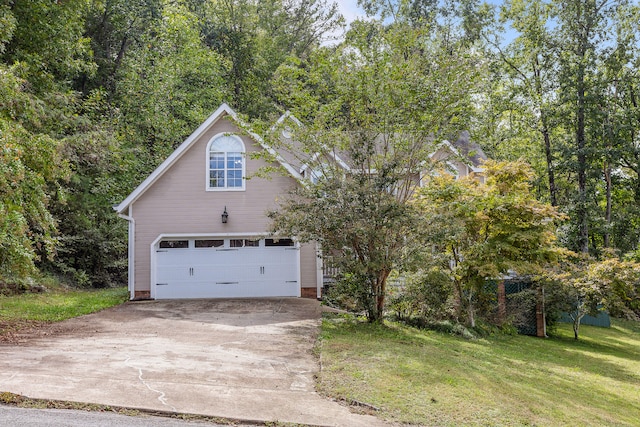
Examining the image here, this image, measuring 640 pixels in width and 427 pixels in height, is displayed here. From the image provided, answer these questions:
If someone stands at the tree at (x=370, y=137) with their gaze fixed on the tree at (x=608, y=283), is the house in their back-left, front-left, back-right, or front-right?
back-left

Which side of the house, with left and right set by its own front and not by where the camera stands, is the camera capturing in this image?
front

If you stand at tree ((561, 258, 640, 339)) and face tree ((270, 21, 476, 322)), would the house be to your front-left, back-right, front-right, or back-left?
front-right

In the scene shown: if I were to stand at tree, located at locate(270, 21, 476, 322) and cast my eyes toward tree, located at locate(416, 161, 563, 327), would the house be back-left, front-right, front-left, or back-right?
back-left

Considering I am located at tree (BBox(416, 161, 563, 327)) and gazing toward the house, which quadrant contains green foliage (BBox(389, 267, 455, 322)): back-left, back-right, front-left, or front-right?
front-left

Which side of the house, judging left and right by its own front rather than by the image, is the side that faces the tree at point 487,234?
left

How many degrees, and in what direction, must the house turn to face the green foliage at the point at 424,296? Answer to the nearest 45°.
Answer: approximately 45° to its left

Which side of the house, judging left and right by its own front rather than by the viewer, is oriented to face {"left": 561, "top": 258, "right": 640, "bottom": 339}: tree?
left

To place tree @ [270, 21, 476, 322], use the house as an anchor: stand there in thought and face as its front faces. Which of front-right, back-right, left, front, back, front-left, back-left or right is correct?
front-left
